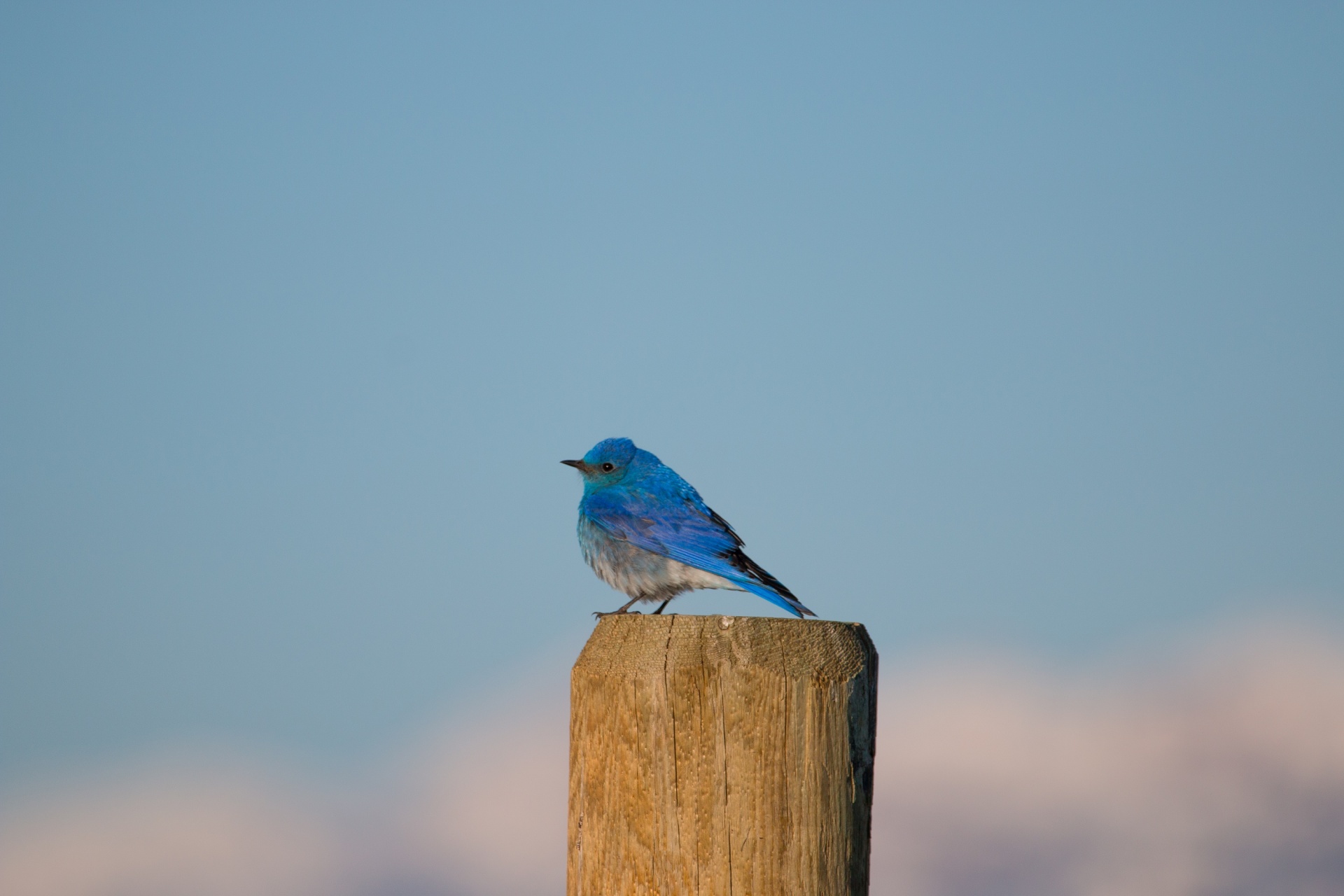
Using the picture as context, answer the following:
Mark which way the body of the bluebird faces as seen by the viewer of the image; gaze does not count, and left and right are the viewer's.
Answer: facing to the left of the viewer
